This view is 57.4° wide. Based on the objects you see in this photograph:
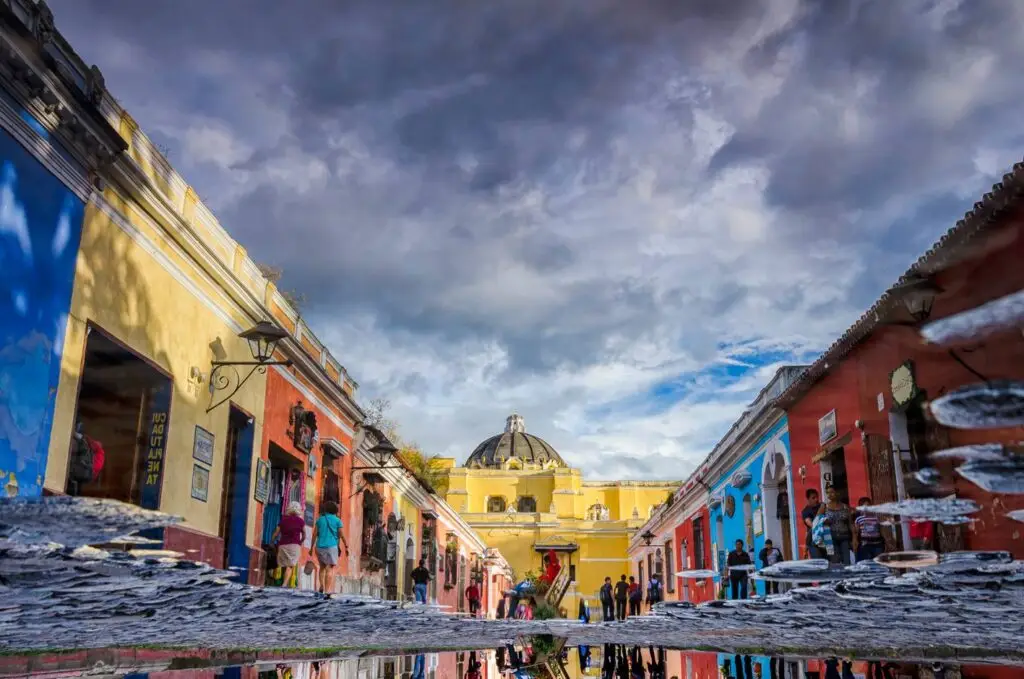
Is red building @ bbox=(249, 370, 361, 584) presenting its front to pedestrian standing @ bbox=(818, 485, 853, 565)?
yes

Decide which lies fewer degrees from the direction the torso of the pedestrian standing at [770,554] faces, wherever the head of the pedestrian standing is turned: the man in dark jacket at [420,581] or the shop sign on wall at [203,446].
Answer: the shop sign on wall

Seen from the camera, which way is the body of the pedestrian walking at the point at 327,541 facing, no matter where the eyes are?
away from the camera

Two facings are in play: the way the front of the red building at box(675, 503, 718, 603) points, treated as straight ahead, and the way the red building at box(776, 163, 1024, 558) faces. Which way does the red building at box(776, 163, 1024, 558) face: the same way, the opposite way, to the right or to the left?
the same way

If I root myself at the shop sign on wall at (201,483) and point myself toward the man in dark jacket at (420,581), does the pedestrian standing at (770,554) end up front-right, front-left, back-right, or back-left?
front-right

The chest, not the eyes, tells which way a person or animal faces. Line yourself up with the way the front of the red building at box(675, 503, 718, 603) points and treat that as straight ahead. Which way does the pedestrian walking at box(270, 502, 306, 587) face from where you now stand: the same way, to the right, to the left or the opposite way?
to the right

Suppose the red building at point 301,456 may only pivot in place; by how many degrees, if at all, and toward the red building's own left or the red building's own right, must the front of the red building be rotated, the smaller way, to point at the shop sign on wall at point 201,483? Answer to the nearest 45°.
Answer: approximately 45° to the red building's own right

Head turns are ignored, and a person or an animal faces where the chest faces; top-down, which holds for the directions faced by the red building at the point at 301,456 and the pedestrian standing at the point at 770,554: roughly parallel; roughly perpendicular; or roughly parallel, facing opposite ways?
roughly perpendicular

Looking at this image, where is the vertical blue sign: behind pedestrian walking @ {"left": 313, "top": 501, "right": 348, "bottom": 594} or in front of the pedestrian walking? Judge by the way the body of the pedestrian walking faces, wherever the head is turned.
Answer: behind

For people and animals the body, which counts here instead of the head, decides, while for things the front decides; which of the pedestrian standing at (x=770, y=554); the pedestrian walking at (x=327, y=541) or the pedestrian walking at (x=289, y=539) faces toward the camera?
the pedestrian standing at (x=770, y=554)

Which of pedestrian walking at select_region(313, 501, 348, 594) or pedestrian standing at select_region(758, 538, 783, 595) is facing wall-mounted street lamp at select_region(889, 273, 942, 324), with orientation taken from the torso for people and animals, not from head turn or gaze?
pedestrian standing at select_region(758, 538, 783, 595)

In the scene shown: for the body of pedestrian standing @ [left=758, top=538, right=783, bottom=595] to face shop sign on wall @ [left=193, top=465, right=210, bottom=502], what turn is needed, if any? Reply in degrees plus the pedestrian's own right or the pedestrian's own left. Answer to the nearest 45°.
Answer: approximately 45° to the pedestrian's own right

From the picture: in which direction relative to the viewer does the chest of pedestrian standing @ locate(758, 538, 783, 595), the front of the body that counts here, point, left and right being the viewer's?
facing the viewer

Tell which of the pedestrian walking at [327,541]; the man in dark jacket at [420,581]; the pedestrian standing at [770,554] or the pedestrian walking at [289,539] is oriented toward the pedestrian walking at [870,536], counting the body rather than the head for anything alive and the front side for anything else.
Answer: the pedestrian standing at [770,554]

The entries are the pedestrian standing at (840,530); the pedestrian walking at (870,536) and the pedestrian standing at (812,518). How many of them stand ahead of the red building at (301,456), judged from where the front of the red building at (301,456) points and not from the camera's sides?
3

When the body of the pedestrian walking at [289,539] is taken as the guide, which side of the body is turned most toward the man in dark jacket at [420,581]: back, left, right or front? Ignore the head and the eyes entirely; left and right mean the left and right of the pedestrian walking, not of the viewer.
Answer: front

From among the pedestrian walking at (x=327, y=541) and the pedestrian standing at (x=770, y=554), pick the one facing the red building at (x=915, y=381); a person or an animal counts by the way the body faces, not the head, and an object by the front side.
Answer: the pedestrian standing at (x=770, y=554)
